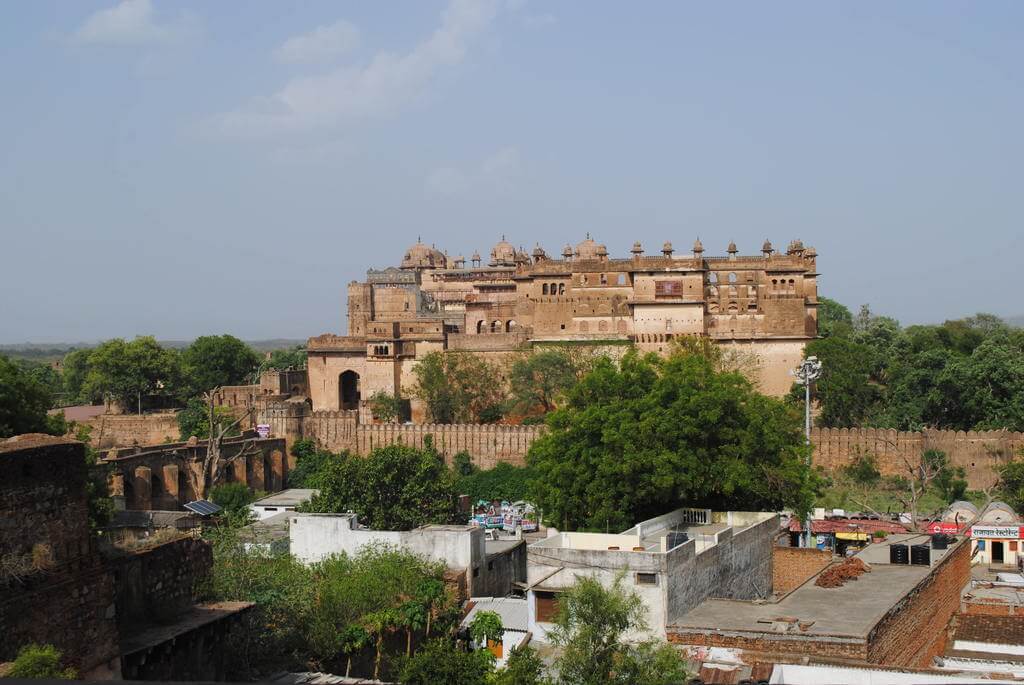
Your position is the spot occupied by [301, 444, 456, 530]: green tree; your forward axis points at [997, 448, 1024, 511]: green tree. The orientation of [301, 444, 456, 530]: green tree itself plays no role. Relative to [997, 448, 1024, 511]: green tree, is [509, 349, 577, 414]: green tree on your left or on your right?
left

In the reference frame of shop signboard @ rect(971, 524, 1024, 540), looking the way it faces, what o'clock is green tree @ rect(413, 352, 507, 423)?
The green tree is roughly at 4 o'clock from the shop signboard.

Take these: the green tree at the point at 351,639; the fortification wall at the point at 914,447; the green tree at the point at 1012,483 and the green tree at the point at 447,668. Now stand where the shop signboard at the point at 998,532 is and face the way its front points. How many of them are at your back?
2

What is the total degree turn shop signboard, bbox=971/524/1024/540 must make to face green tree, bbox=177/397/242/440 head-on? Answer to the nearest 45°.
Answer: approximately 90° to its right

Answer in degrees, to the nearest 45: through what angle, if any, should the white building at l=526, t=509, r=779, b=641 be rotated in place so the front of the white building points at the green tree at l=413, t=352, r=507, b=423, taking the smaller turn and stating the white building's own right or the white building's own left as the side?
approximately 135° to the white building's own right

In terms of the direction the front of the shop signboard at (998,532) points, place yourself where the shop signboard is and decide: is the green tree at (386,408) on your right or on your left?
on your right

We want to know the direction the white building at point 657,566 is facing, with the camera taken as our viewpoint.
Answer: facing the viewer and to the left of the viewer

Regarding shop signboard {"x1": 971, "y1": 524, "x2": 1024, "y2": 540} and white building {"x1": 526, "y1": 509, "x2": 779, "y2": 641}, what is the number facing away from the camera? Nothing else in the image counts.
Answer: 0

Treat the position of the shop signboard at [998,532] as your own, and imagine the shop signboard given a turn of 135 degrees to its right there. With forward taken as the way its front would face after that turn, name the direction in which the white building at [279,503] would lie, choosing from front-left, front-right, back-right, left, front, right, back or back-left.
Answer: front-left

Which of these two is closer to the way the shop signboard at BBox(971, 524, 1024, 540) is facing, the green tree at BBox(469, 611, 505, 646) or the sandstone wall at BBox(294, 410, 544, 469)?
the green tree

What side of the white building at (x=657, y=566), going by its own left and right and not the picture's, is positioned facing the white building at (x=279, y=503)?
right

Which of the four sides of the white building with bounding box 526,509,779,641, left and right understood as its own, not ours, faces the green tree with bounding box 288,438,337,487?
right

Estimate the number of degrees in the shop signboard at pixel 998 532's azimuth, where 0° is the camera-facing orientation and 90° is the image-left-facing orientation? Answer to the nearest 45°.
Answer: approximately 0°
